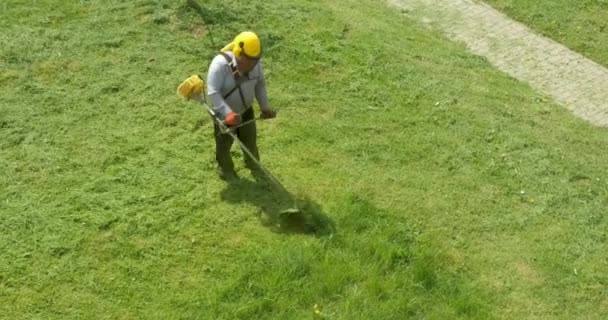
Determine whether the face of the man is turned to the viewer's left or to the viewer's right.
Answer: to the viewer's right

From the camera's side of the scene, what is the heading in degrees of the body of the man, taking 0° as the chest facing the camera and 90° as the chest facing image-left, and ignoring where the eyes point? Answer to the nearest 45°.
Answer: approximately 315°
